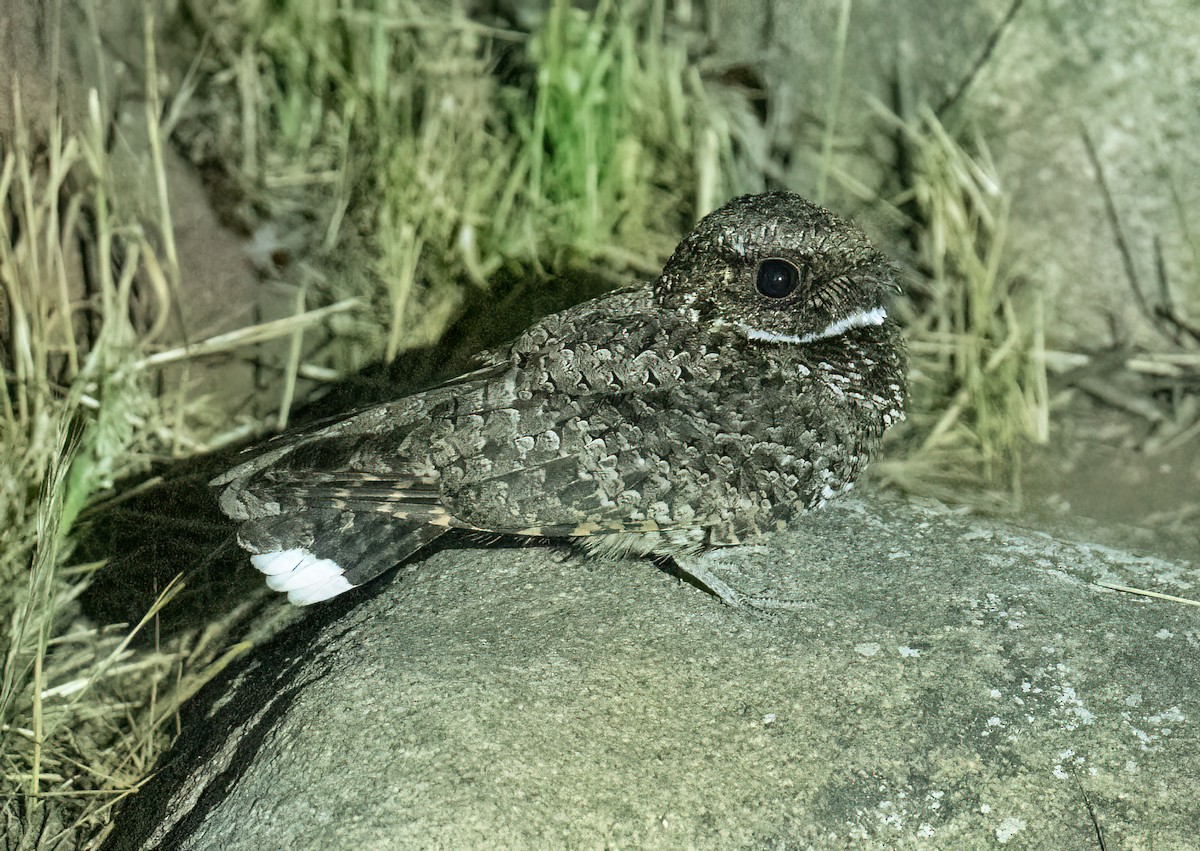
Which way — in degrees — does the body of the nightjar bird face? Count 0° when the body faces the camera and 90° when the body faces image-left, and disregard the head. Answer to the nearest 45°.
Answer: approximately 270°

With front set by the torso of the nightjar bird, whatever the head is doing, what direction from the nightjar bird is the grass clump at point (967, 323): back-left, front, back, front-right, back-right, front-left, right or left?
front-left

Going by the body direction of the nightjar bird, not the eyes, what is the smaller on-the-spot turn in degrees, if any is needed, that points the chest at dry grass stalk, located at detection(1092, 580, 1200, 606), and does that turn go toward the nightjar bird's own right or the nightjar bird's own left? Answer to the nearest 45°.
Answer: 0° — it already faces it

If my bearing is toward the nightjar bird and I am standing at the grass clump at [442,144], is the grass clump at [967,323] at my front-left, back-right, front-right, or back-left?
front-left

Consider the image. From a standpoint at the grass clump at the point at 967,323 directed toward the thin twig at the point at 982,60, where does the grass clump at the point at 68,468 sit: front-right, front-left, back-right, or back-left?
back-left

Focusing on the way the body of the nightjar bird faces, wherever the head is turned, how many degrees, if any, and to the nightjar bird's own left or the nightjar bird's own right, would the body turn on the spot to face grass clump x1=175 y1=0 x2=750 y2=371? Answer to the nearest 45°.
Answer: approximately 90° to the nightjar bird's own left

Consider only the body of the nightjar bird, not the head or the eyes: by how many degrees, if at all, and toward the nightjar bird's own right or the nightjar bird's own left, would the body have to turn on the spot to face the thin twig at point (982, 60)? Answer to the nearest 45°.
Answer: approximately 45° to the nightjar bird's own left

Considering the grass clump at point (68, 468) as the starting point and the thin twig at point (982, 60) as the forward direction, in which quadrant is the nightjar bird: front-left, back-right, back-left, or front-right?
front-right

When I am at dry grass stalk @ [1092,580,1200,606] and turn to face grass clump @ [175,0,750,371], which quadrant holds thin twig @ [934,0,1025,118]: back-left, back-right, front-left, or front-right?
front-right

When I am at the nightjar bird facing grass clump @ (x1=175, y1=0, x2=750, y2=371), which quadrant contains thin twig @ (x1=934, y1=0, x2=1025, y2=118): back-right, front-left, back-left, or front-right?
front-right
